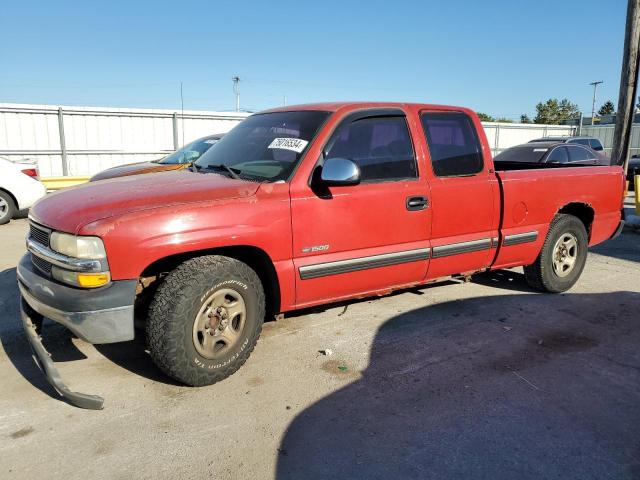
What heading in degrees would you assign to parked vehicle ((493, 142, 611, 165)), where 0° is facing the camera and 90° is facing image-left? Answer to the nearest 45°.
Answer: approximately 45°

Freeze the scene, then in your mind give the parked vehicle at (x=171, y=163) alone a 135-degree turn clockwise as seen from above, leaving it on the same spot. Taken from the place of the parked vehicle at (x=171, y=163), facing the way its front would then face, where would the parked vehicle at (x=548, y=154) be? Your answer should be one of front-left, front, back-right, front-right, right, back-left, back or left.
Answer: right

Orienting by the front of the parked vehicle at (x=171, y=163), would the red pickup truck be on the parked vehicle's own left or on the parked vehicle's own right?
on the parked vehicle's own left

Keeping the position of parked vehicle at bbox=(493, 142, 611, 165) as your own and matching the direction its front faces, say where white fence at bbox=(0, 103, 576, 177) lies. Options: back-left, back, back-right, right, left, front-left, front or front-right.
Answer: front-right

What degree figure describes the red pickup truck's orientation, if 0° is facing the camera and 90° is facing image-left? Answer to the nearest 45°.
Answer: approximately 45°

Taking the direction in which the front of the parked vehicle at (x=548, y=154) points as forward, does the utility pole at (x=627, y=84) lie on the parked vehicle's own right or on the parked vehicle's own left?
on the parked vehicle's own left

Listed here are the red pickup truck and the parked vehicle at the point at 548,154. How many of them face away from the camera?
0

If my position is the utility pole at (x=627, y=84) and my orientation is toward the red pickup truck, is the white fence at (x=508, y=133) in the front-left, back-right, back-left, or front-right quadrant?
back-right

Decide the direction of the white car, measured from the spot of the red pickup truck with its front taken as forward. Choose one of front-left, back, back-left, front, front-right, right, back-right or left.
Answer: right

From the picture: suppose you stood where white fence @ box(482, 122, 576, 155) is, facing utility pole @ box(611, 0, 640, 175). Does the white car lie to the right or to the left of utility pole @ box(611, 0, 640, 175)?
right

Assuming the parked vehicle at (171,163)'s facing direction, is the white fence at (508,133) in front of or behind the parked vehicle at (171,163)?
behind

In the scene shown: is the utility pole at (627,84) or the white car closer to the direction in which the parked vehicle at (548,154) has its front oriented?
the white car

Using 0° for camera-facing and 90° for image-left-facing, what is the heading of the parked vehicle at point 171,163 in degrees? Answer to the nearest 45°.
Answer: approximately 45°

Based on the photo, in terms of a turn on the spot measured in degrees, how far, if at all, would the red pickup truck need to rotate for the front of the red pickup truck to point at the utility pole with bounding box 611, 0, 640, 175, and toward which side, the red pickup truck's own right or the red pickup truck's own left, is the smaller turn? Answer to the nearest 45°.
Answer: approximately 180°

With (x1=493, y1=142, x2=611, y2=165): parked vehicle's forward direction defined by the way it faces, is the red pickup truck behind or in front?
in front
